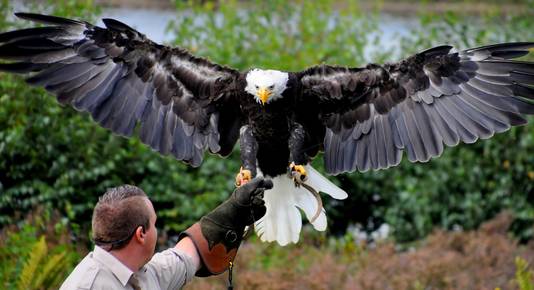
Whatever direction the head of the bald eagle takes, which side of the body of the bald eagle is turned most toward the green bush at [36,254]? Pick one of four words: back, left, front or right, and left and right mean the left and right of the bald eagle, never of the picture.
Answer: right

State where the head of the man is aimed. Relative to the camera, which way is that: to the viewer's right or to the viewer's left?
to the viewer's right

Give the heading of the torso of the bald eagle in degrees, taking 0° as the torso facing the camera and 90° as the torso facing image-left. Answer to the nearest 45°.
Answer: approximately 0°
